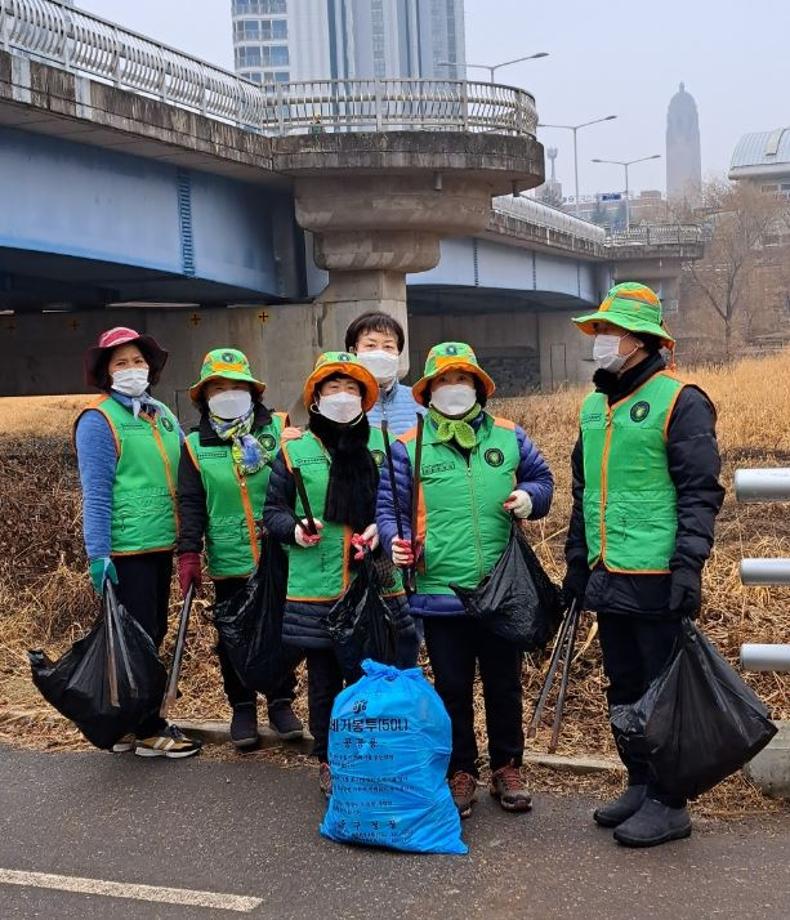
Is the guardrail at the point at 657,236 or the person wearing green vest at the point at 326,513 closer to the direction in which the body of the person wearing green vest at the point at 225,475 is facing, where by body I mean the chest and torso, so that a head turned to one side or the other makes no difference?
the person wearing green vest

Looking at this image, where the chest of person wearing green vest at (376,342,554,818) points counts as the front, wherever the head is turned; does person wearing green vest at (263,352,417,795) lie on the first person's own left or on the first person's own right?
on the first person's own right

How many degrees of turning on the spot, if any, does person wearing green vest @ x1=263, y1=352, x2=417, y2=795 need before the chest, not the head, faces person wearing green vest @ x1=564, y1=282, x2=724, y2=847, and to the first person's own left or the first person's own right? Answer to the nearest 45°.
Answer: approximately 45° to the first person's own left

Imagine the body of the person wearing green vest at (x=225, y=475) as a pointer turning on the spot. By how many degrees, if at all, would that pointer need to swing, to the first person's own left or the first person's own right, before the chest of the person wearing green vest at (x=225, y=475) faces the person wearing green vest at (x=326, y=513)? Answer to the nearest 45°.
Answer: approximately 45° to the first person's own left

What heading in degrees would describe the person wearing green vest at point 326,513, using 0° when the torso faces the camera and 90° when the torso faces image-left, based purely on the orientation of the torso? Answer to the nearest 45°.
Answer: approximately 0°

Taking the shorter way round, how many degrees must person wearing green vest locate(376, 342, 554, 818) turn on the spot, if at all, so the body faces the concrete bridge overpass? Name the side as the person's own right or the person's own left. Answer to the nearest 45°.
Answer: approximately 180°

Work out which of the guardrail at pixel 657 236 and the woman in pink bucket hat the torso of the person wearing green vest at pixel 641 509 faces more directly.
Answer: the woman in pink bucket hat

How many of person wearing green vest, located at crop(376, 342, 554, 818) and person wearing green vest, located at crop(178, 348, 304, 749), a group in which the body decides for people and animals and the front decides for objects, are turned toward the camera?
2

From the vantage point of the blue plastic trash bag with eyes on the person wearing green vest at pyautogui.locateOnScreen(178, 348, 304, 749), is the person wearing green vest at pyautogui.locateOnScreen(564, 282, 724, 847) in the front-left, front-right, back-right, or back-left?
back-right

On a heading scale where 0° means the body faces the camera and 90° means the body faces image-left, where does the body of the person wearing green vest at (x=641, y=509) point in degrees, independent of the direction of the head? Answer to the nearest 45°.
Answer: approximately 45°
